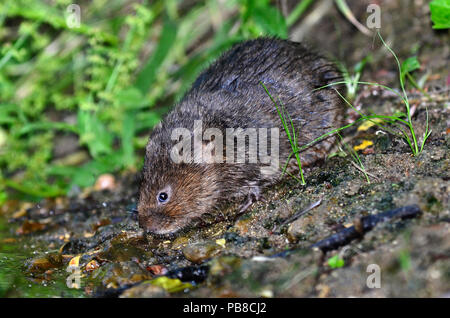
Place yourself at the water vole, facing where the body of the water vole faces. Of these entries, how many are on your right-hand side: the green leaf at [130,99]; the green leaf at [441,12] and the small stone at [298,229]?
1

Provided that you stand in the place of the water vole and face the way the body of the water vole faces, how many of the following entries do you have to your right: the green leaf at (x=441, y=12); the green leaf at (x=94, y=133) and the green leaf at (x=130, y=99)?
2

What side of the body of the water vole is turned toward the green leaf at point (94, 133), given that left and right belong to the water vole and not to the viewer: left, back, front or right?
right

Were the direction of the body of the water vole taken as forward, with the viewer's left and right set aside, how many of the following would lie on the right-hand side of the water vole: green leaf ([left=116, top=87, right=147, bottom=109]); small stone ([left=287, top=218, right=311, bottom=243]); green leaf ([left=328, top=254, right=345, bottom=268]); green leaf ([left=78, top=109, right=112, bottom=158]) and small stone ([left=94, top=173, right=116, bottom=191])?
3

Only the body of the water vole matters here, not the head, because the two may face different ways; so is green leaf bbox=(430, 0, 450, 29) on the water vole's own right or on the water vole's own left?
on the water vole's own right

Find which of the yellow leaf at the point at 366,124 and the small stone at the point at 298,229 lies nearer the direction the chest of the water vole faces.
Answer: the small stone

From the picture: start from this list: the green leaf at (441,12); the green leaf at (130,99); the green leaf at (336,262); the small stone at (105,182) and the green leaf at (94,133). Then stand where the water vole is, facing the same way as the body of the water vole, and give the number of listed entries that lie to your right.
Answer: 3

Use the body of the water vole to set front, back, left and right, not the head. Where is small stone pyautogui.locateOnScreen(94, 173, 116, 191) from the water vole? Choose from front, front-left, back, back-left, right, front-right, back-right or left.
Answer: right

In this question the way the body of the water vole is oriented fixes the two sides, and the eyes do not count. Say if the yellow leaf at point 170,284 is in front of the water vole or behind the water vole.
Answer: in front

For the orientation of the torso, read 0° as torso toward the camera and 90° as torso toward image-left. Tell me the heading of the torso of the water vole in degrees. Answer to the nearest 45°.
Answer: approximately 45°

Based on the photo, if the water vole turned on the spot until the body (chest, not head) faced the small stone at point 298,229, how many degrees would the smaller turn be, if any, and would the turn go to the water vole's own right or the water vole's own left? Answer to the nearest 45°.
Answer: approximately 90° to the water vole's own left

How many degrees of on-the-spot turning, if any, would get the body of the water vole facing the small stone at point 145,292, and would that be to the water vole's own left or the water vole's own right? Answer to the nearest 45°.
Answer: approximately 45° to the water vole's own left
